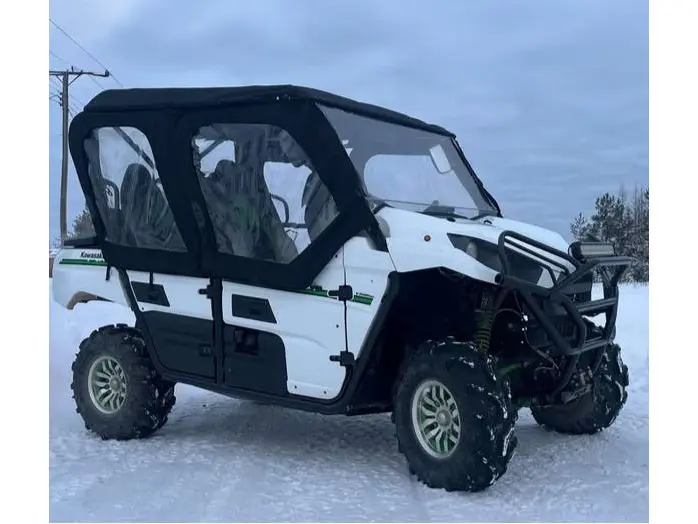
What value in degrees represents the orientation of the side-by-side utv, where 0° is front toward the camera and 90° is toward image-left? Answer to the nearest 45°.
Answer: approximately 315°
